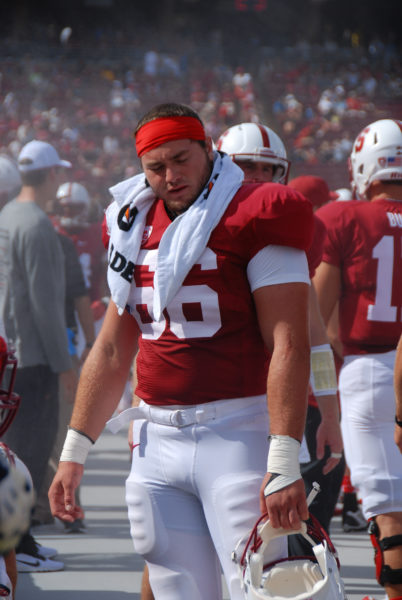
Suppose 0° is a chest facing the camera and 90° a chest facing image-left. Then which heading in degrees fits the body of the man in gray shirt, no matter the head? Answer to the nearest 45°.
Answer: approximately 225°

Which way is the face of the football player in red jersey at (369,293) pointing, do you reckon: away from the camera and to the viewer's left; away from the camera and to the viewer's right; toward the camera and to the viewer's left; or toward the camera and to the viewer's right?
away from the camera and to the viewer's left

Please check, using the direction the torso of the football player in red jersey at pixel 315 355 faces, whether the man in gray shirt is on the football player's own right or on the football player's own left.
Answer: on the football player's own right

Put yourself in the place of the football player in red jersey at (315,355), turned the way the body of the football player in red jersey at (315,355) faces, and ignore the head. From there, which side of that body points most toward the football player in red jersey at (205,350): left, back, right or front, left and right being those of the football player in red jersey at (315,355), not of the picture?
front

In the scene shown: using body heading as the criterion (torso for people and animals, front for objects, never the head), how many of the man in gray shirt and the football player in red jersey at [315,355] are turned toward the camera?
1

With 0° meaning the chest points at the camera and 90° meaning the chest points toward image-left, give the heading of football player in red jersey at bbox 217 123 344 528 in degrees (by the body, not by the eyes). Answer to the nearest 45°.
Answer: approximately 0°

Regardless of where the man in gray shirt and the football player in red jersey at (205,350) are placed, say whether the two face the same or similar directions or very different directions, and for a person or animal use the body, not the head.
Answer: very different directions

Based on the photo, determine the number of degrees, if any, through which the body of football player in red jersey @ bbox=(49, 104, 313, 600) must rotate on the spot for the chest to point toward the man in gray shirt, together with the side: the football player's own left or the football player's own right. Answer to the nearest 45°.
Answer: approximately 135° to the football player's own right

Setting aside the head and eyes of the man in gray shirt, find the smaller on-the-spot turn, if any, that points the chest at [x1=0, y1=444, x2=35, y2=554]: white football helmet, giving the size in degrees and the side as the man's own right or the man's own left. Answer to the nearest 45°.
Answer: approximately 135° to the man's own right

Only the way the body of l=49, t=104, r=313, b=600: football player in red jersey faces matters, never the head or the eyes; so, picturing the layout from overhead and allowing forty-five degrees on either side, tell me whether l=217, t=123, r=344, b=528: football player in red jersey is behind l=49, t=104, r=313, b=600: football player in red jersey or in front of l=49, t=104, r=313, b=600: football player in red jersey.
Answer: behind
